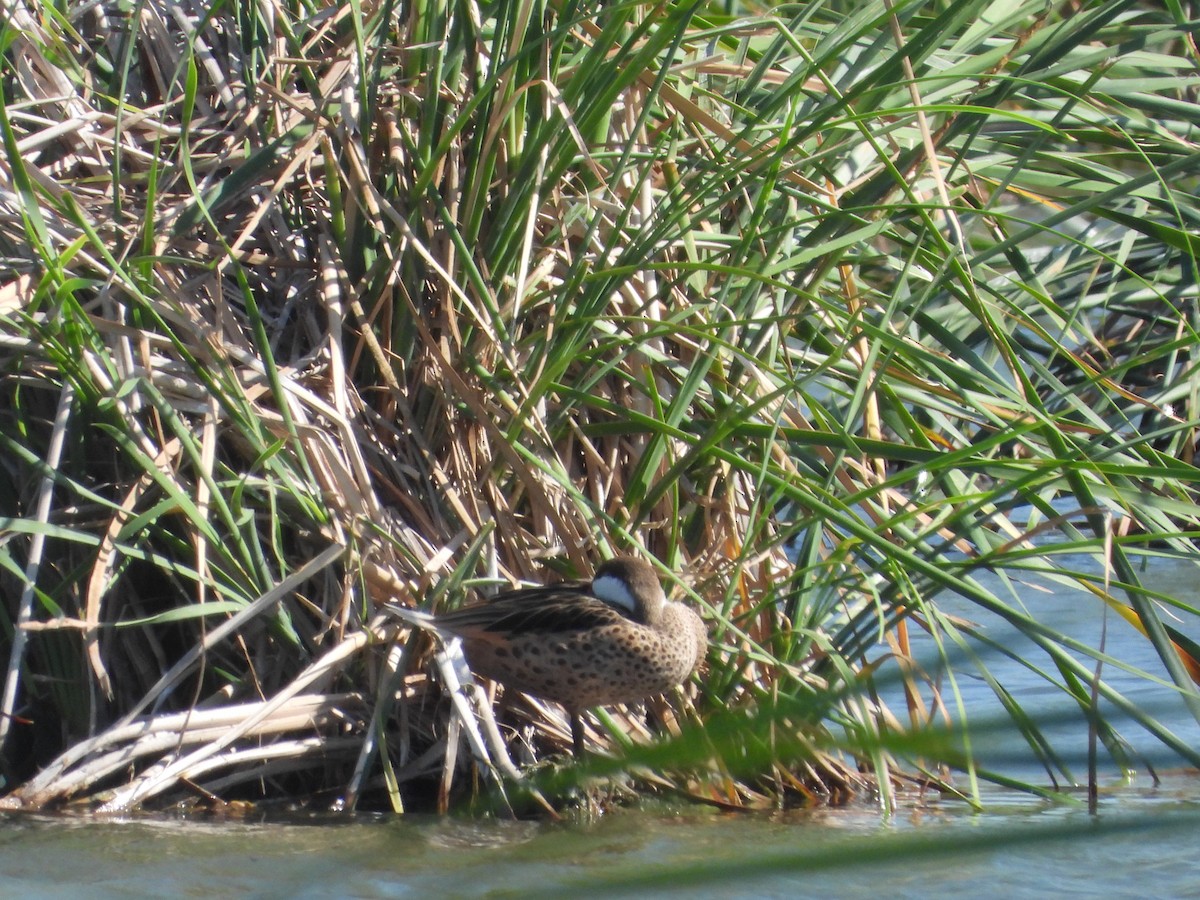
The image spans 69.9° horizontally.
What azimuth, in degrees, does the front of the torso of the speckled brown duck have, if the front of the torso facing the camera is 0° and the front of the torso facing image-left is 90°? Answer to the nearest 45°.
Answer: approximately 270°
